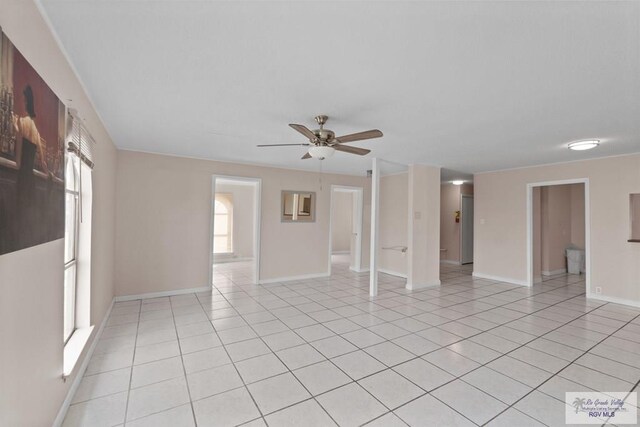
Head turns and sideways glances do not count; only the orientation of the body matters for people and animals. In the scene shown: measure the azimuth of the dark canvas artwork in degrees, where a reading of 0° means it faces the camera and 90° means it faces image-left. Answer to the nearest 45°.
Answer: approximately 270°

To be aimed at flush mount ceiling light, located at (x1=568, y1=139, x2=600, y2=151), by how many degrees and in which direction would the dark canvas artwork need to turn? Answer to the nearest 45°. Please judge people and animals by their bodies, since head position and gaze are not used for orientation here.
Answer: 0° — it already faces it

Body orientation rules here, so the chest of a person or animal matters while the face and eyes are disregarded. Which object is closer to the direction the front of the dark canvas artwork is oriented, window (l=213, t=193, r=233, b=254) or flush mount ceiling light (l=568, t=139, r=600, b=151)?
the flush mount ceiling light

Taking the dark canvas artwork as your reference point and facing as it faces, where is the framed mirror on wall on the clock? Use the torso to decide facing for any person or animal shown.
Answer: The framed mirror on wall is roughly at 11 o'clock from the dark canvas artwork.

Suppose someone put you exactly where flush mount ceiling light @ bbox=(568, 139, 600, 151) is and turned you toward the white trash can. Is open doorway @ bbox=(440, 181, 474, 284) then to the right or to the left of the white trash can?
left

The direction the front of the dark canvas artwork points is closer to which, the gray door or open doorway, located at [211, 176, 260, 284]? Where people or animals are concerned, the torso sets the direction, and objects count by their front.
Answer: the gray door

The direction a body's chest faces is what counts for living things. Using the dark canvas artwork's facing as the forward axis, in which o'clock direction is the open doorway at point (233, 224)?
The open doorway is roughly at 10 o'clock from the dark canvas artwork.

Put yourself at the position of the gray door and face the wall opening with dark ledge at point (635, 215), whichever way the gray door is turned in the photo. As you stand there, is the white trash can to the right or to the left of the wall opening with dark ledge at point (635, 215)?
left

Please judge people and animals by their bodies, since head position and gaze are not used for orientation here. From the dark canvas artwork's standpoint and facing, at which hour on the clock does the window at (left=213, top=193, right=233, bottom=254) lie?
The window is roughly at 10 o'clock from the dark canvas artwork.

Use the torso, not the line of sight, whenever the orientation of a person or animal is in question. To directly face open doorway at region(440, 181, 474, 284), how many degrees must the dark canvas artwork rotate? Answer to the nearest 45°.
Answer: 0° — it already faces it
